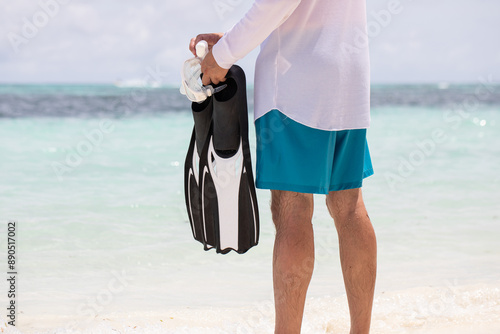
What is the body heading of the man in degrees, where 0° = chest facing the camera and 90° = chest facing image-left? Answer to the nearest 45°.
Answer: approximately 135°
